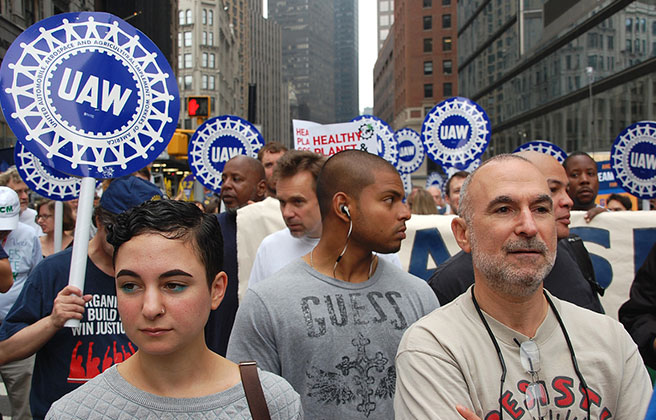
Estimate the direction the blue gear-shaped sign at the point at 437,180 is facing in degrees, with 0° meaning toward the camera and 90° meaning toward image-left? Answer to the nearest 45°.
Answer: approximately 0°

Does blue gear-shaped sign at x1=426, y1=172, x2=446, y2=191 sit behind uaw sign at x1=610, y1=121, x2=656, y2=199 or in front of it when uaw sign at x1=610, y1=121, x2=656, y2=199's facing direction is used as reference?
behind

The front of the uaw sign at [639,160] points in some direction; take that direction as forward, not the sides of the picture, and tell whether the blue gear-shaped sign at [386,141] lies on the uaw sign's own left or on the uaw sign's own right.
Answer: on the uaw sign's own right

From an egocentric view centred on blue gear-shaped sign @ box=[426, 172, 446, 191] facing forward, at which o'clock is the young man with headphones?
The young man with headphones is roughly at 12 o'clock from the blue gear-shaped sign.

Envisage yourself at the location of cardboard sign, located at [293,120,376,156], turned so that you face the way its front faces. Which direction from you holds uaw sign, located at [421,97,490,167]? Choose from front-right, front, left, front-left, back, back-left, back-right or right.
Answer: back-left

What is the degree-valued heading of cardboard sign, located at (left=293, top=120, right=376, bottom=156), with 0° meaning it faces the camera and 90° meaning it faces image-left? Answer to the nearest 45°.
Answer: approximately 0°
